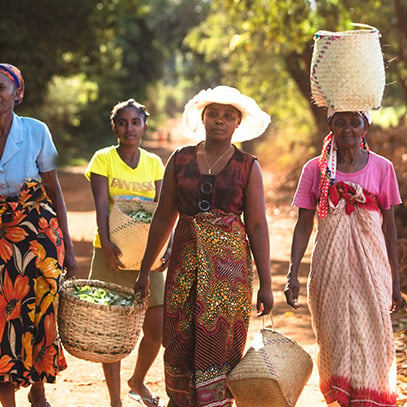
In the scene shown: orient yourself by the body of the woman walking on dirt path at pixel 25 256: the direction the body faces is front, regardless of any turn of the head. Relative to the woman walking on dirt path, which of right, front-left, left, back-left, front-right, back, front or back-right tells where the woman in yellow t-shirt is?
back-left

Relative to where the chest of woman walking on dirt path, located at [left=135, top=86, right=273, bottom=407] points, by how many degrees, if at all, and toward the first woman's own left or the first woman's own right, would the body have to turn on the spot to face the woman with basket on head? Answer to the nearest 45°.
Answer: approximately 90° to the first woman's own left

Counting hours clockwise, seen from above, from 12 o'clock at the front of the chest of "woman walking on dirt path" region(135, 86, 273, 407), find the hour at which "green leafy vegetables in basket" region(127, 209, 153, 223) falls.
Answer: The green leafy vegetables in basket is roughly at 5 o'clock from the woman walking on dirt path.

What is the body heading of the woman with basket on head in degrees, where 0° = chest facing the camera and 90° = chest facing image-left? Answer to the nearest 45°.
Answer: approximately 0°

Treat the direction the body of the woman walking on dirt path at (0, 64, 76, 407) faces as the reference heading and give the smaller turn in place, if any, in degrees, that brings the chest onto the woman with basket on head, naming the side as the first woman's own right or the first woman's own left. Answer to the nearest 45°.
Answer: approximately 90° to the first woman's own left

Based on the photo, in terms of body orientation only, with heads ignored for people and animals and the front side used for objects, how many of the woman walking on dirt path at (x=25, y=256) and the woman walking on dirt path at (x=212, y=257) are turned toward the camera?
2

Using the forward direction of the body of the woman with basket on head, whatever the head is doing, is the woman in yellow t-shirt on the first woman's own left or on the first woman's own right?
on the first woman's own right

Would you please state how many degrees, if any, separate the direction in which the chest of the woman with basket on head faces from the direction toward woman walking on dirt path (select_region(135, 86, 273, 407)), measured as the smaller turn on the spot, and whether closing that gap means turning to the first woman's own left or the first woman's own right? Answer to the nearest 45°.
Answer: approximately 90° to the first woman's own right

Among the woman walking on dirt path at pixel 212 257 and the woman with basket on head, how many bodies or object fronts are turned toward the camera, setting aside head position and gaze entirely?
2
